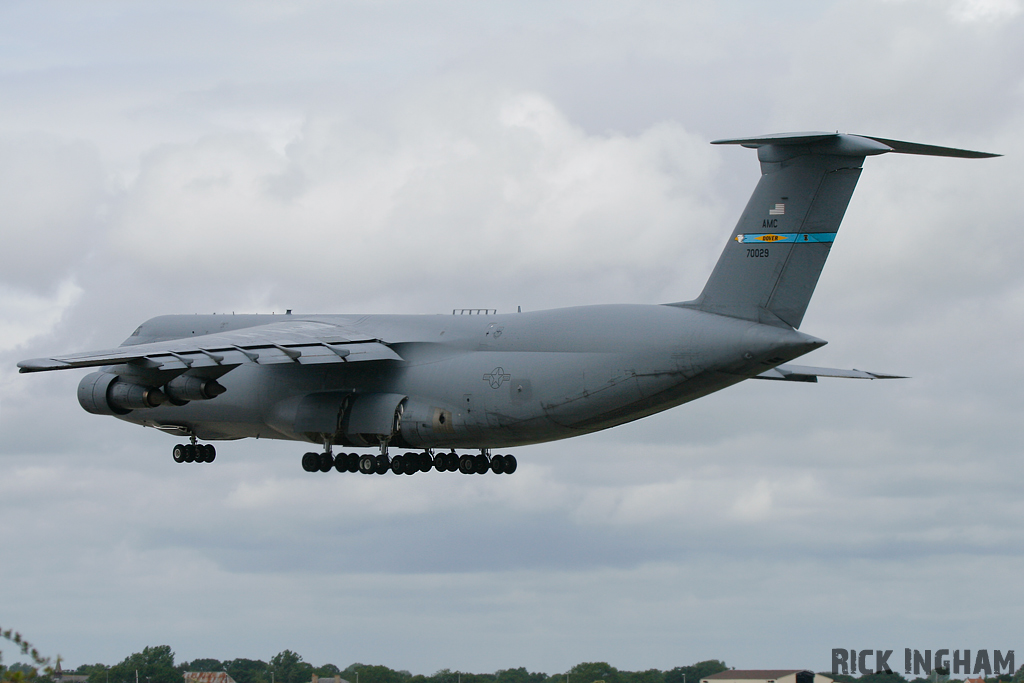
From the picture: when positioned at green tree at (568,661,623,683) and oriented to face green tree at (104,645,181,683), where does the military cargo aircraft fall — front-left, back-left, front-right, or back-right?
front-left

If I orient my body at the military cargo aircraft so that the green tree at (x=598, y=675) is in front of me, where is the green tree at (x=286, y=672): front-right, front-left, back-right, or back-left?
front-left

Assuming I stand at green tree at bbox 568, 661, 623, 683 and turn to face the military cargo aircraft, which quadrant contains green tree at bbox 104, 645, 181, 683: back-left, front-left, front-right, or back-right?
front-right

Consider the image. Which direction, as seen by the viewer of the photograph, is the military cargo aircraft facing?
facing away from the viewer and to the left of the viewer

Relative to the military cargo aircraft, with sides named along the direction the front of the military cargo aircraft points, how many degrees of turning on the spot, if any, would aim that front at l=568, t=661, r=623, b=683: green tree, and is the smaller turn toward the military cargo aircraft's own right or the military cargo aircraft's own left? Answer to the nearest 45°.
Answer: approximately 45° to the military cargo aircraft's own right

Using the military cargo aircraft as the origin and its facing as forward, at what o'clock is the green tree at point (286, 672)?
The green tree is roughly at 1 o'clock from the military cargo aircraft.
